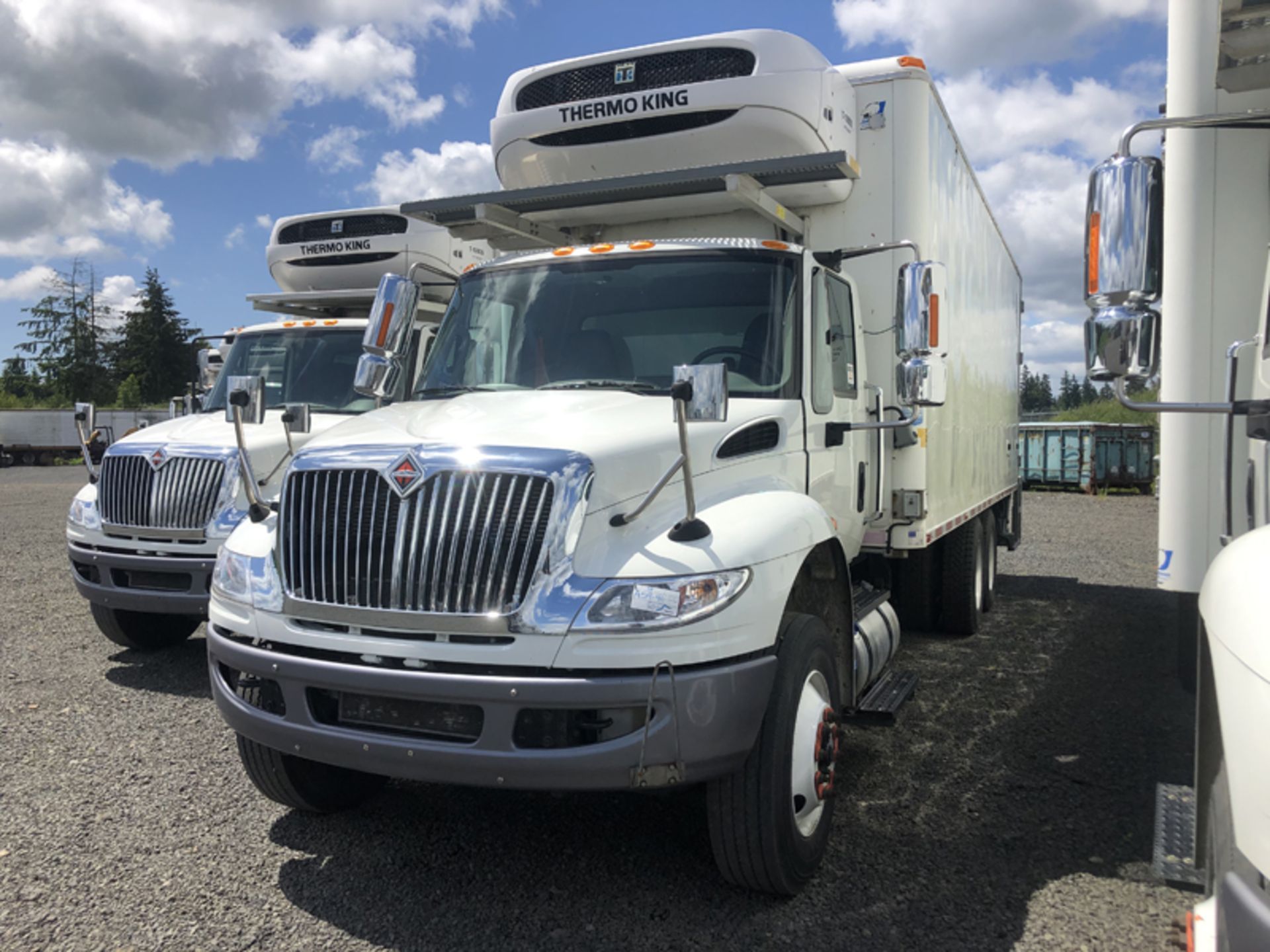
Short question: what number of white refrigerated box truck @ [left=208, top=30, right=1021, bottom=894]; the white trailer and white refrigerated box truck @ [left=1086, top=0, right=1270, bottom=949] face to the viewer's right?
1

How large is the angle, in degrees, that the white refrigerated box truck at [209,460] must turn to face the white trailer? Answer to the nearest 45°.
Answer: approximately 135° to its right

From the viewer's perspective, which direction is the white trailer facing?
to the viewer's right

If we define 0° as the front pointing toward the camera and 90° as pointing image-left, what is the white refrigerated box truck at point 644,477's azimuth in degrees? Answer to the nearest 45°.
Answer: approximately 45°

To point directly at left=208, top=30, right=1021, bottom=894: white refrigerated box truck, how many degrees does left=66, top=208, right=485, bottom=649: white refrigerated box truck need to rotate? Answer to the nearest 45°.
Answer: approximately 90° to its left

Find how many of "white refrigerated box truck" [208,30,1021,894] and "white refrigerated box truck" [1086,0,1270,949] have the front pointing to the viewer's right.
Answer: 0

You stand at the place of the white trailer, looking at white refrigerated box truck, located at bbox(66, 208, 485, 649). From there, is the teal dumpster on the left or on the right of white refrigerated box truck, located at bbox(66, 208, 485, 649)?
left

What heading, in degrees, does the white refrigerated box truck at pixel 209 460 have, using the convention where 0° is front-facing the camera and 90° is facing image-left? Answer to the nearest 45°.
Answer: approximately 45°

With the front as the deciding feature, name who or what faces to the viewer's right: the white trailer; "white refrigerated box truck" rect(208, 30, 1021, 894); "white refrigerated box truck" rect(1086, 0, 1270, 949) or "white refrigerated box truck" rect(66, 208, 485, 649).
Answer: the white trailer

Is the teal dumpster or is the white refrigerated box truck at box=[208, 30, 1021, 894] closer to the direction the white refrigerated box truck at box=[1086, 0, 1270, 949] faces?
the white refrigerated box truck

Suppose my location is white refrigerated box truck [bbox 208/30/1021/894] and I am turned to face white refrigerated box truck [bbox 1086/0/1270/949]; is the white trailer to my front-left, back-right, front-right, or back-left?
back-left
